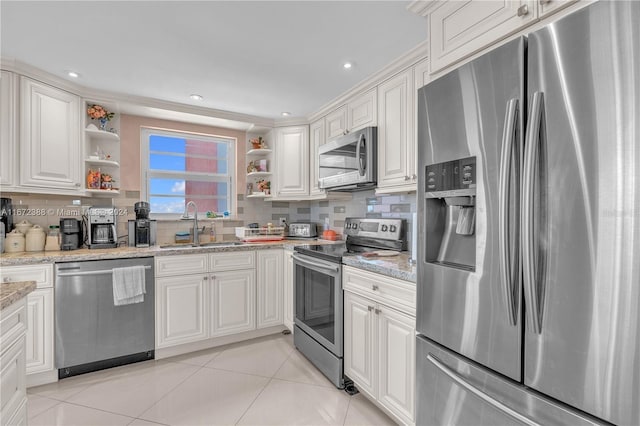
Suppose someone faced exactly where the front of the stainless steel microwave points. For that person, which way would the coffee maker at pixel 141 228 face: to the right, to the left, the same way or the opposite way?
to the left

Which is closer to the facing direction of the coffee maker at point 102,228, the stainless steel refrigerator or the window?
the stainless steel refrigerator

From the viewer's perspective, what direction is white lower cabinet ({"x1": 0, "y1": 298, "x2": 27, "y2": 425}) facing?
to the viewer's right

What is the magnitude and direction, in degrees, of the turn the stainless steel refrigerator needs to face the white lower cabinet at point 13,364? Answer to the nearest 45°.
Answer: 0° — it already faces it

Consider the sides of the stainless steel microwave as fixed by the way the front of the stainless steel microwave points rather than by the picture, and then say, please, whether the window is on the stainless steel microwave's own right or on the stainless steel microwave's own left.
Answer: on the stainless steel microwave's own right

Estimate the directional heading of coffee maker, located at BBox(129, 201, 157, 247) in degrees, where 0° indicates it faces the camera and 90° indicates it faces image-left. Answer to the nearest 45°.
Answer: approximately 0°

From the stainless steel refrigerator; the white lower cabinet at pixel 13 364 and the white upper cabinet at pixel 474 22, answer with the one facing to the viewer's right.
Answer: the white lower cabinet

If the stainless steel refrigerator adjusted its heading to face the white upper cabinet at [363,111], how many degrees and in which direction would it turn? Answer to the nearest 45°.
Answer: approximately 90° to its right

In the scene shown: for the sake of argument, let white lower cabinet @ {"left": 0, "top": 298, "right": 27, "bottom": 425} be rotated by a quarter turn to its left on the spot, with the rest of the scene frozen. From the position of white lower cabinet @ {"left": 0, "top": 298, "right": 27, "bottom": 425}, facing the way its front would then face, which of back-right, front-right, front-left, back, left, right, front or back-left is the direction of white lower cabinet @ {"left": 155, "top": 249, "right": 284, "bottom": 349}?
front-right
